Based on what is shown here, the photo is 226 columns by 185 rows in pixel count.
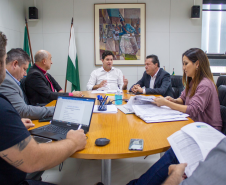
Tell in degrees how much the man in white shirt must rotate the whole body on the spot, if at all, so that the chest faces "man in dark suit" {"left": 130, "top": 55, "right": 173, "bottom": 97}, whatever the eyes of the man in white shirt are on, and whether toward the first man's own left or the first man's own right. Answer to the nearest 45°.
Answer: approximately 45° to the first man's own left

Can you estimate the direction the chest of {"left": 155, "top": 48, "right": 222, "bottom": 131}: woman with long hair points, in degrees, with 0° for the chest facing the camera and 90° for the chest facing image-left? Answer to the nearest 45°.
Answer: approximately 90°

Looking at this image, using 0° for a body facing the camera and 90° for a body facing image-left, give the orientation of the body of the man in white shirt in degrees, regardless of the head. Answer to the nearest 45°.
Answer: approximately 0°

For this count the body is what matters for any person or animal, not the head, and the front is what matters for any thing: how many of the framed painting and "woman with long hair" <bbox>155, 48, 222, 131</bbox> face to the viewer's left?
1

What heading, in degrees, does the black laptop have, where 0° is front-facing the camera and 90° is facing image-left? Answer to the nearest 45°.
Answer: approximately 45°

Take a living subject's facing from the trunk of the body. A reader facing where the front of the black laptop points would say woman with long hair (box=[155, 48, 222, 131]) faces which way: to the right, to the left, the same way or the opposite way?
to the right

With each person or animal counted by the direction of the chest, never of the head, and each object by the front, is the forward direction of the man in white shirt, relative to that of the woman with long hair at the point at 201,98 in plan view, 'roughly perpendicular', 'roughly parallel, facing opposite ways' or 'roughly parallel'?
roughly perpendicular

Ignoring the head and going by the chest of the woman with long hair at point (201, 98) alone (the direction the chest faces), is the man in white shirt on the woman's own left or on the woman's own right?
on the woman's own right

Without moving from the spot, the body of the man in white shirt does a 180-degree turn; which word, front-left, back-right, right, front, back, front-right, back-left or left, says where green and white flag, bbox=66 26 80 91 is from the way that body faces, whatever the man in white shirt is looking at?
front-left
